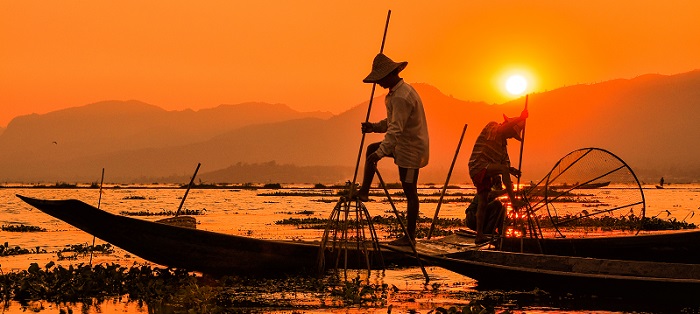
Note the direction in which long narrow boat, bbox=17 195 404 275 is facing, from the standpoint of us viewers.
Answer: facing to the left of the viewer

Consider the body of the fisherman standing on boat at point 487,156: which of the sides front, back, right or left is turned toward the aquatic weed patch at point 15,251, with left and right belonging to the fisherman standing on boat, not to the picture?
back

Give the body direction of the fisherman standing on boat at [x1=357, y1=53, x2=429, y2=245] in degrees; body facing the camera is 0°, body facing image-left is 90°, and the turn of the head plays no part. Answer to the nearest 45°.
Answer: approximately 90°

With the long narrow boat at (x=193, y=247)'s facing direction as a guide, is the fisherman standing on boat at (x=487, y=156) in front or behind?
behind

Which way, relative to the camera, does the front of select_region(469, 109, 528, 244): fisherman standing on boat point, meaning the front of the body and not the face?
to the viewer's right

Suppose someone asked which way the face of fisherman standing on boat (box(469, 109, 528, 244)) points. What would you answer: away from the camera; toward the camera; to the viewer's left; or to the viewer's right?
to the viewer's right
